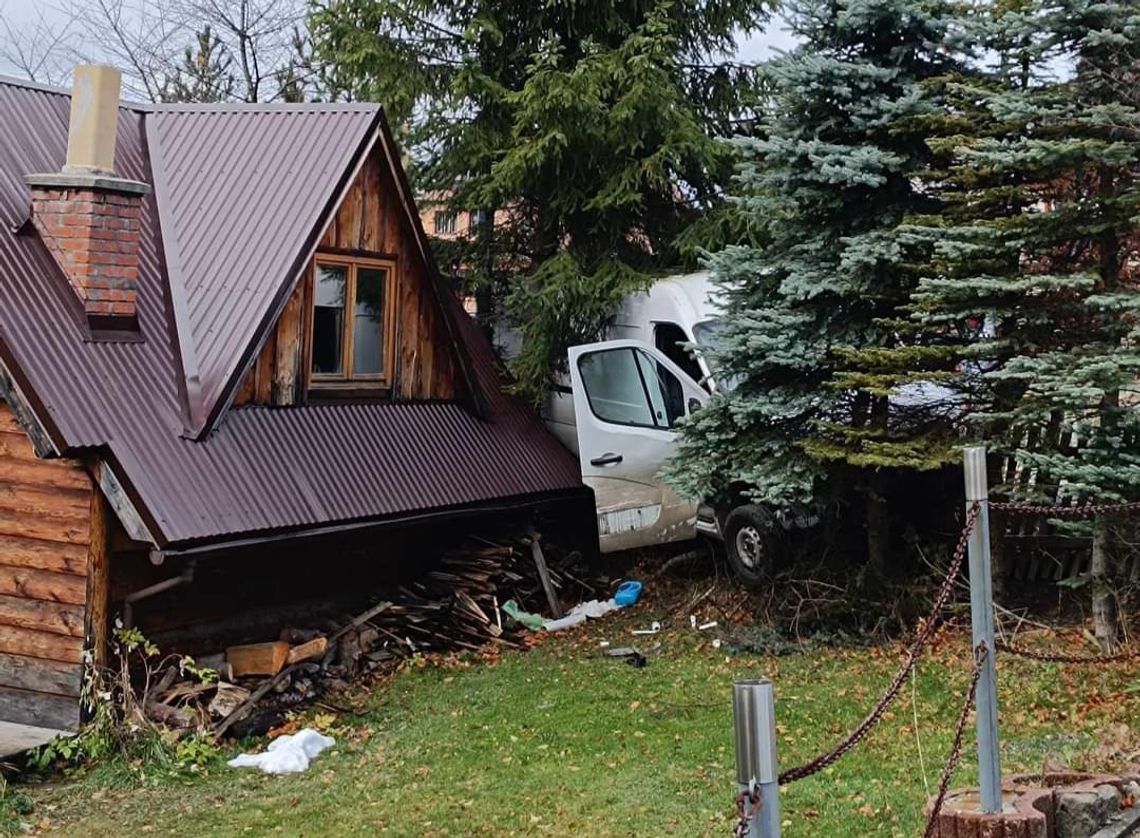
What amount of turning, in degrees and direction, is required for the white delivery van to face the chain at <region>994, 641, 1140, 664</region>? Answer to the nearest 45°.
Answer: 0° — it already faces it

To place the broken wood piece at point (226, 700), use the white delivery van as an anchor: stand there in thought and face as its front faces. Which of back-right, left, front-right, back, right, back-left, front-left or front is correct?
right

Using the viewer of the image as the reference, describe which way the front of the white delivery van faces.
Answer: facing the viewer and to the right of the viewer

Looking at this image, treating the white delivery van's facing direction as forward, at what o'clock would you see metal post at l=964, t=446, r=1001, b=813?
The metal post is roughly at 1 o'clock from the white delivery van.

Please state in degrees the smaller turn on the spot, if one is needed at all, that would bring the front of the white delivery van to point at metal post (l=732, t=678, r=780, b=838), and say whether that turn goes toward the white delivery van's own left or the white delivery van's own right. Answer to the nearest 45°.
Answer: approximately 45° to the white delivery van's own right

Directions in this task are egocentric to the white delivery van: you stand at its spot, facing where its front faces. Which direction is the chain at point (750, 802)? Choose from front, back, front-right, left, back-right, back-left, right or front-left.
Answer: front-right

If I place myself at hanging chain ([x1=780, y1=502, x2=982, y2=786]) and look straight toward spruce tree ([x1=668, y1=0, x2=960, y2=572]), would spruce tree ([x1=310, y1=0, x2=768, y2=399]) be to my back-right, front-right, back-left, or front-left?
front-left

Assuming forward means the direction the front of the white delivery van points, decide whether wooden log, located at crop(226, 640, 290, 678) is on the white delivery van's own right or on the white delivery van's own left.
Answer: on the white delivery van's own right

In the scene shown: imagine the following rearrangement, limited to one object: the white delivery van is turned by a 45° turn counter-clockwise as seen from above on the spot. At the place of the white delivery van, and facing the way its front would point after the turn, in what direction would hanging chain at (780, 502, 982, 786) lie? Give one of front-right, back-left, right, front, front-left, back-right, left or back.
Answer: right

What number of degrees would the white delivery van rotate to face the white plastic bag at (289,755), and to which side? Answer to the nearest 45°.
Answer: approximately 90° to its right

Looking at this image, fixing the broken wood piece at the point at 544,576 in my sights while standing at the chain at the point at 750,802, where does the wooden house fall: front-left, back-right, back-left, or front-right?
front-left

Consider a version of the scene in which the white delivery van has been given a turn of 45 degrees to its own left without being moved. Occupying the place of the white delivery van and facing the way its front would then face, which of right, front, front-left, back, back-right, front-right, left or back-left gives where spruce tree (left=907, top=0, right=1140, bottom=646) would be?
front-right

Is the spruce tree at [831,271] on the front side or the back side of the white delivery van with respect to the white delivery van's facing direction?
on the front side

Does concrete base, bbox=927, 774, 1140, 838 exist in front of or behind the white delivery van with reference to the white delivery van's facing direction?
in front
